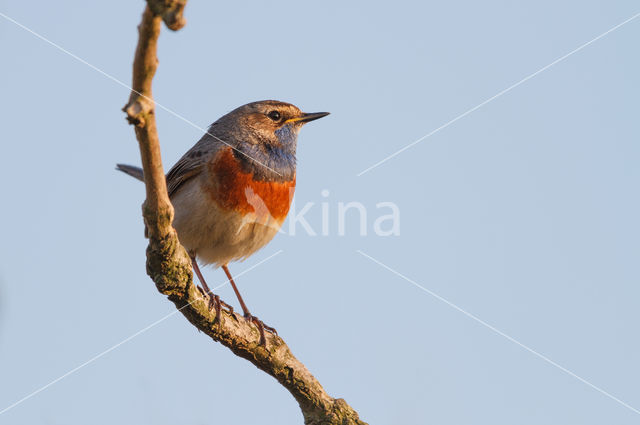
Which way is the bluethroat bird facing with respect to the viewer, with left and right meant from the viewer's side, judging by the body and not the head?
facing the viewer and to the right of the viewer
